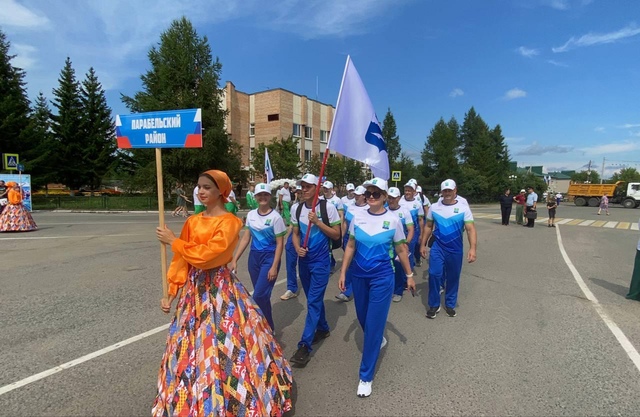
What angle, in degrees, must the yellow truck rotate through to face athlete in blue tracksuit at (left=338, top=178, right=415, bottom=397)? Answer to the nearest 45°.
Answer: approximately 90° to its right

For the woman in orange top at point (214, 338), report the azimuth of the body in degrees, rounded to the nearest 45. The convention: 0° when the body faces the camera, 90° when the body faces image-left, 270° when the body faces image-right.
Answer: approximately 45°

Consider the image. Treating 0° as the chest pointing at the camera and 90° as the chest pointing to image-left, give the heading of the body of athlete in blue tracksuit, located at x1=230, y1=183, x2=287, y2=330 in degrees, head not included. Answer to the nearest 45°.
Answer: approximately 0°

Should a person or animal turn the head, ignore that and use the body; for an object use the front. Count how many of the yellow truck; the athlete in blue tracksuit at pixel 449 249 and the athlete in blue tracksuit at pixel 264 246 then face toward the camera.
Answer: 2

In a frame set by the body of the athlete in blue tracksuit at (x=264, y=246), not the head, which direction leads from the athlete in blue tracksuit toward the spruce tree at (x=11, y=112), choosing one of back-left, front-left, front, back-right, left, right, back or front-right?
back-right

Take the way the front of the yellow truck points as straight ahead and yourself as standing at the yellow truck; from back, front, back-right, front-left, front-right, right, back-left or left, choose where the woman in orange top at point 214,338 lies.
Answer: right

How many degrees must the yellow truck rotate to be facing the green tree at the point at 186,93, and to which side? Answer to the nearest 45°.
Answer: approximately 135° to its right

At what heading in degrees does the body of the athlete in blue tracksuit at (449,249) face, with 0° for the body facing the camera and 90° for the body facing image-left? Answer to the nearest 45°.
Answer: approximately 0°

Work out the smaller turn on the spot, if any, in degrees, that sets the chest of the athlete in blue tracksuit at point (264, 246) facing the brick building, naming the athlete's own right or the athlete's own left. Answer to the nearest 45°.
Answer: approximately 180°

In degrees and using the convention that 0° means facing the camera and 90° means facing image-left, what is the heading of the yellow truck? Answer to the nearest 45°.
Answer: approximately 270°

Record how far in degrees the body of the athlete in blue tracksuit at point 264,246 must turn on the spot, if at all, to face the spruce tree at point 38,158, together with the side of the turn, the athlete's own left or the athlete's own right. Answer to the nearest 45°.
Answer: approximately 135° to the athlete's own right

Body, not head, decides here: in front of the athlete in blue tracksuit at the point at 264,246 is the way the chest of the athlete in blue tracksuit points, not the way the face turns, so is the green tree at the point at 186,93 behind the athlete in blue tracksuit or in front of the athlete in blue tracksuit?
behind
